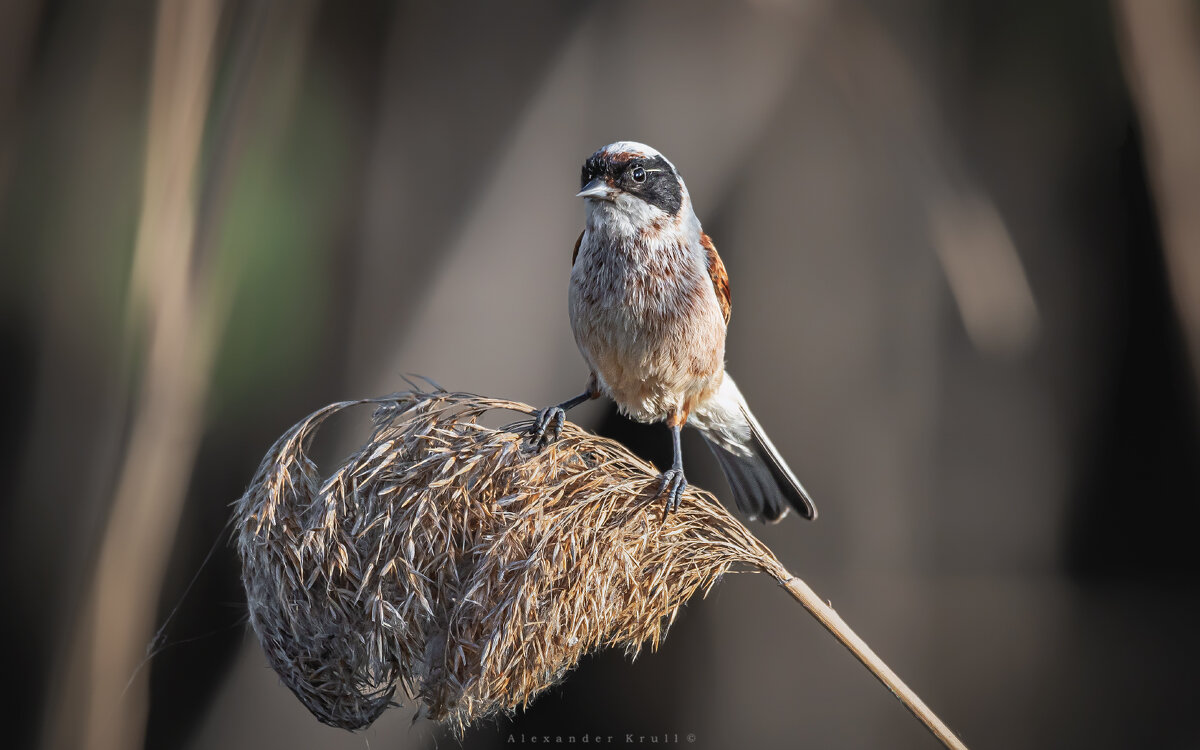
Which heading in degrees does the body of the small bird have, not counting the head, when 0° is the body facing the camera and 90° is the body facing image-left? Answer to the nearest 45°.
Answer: approximately 45°
